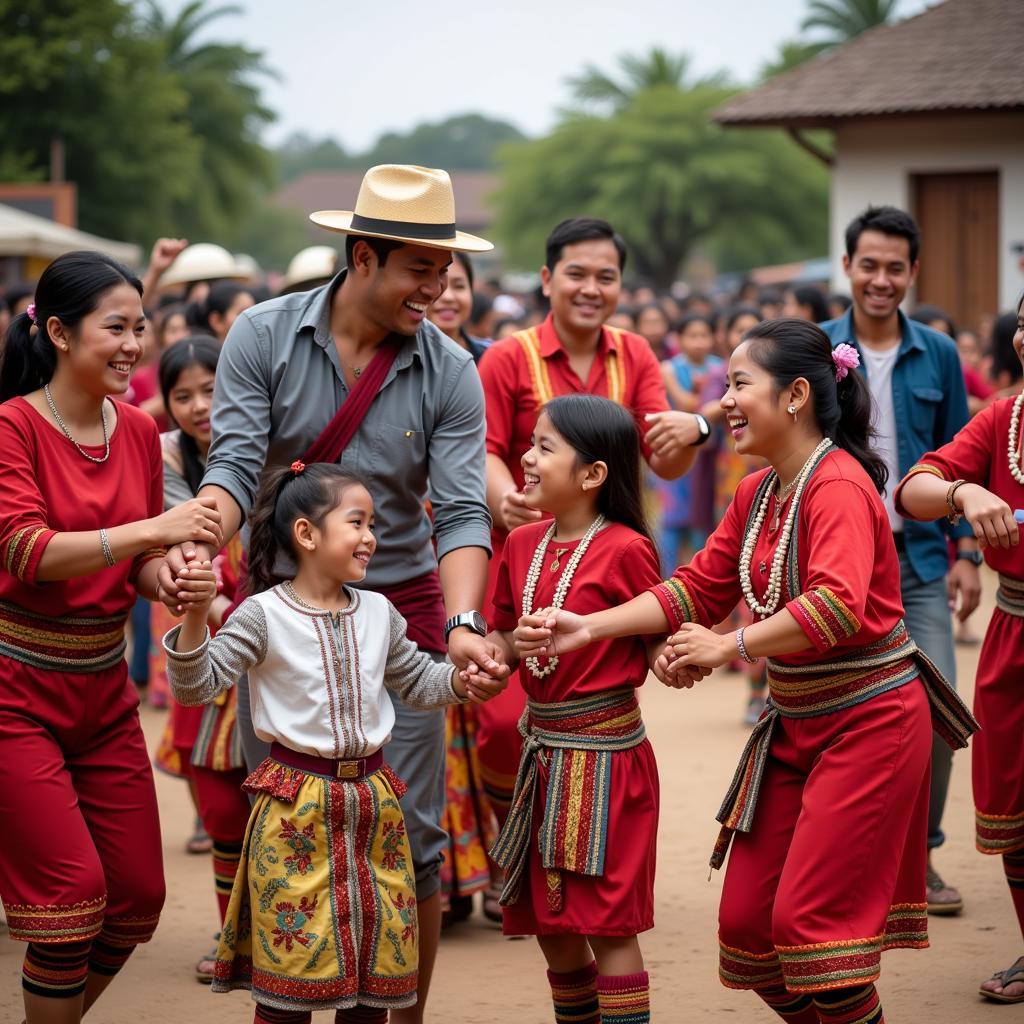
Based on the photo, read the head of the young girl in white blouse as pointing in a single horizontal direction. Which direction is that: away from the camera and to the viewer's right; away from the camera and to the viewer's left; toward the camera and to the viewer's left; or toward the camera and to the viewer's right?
toward the camera and to the viewer's right

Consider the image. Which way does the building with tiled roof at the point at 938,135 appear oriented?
toward the camera

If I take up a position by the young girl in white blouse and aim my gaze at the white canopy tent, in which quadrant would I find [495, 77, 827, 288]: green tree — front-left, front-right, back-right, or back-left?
front-right

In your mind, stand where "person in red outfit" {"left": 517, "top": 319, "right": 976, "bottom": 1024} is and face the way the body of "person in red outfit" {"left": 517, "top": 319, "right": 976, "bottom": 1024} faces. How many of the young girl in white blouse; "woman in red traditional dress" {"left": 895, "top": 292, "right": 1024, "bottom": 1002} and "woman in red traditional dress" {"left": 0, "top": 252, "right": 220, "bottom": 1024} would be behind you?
1

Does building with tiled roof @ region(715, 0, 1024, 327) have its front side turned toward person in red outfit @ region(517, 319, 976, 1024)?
yes

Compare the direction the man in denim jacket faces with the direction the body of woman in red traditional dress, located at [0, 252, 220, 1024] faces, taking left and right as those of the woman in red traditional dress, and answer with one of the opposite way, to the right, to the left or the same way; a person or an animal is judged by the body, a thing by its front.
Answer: to the right

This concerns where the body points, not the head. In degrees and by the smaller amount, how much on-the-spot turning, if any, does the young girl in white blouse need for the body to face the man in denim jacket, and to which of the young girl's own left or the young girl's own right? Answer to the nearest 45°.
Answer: approximately 90° to the young girl's own left

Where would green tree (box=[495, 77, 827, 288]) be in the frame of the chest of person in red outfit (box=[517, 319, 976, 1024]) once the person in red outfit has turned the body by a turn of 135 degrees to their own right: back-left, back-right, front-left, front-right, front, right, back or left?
front

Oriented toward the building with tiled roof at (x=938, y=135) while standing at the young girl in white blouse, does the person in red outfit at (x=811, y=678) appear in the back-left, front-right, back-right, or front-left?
front-right

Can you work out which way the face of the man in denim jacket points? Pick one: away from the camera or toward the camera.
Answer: toward the camera

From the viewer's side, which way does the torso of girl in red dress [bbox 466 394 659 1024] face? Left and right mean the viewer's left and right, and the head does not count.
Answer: facing the viewer and to the left of the viewer

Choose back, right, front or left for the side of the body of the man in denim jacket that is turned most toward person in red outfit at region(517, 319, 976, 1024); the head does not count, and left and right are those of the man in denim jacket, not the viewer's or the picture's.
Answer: front

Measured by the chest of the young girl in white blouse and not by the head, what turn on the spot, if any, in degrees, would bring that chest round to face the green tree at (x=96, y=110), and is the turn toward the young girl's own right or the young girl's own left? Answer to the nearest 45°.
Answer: approximately 135° to the young girl's own left

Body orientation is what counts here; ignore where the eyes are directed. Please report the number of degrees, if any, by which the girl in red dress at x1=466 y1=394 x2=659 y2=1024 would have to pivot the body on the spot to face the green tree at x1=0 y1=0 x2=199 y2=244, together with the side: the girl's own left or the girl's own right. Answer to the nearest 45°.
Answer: approximately 135° to the girl's own right

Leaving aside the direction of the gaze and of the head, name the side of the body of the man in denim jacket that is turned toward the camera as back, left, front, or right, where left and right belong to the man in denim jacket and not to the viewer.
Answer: front

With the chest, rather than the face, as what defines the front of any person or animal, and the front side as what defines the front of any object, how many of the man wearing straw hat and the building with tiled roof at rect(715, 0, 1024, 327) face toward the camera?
2

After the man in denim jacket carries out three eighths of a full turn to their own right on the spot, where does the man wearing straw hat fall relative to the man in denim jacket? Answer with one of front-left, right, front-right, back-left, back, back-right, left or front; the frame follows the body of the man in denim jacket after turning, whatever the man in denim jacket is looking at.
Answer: left

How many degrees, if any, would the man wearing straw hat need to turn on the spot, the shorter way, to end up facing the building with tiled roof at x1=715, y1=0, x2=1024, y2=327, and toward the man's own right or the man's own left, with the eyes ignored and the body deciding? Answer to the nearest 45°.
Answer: approximately 135° to the man's own left
